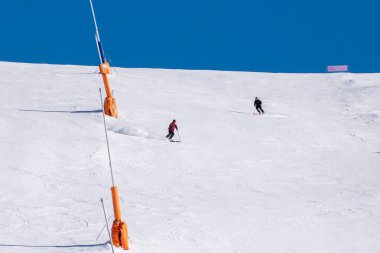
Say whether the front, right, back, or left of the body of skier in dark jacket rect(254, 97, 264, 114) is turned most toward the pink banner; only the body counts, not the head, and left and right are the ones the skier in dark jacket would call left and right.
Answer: back

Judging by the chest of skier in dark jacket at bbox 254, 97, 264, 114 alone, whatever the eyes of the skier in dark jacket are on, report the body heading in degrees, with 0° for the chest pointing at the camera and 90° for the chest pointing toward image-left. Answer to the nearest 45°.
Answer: approximately 45°

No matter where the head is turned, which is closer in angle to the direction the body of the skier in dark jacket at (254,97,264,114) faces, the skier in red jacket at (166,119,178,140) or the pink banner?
the skier in red jacket

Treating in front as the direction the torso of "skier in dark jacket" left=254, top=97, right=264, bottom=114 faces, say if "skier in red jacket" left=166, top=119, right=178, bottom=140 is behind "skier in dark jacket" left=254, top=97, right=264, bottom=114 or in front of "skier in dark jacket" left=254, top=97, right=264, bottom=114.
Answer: in front
